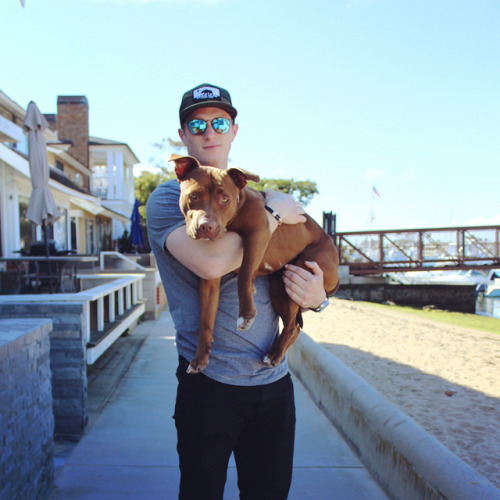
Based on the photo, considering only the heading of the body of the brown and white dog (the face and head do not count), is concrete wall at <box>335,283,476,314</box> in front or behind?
behind

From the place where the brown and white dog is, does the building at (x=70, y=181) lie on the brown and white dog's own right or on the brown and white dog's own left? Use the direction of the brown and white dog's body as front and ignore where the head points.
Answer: on the brown and white dog's own right

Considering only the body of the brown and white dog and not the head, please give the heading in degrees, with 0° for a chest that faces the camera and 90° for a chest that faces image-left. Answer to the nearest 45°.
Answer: approximately 45°

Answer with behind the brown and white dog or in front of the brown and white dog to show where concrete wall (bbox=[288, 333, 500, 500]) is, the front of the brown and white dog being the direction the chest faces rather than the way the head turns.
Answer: behind
